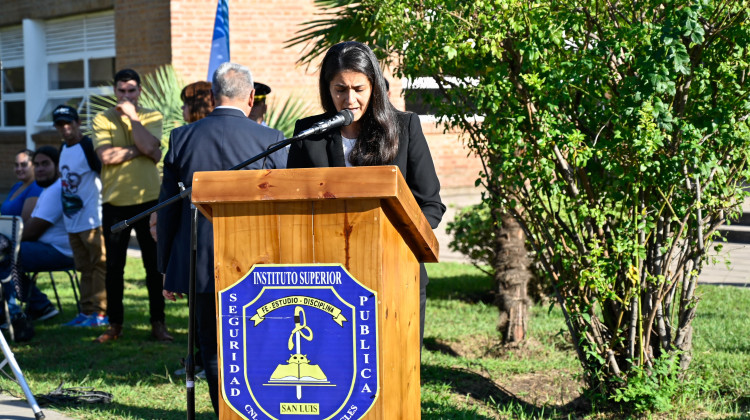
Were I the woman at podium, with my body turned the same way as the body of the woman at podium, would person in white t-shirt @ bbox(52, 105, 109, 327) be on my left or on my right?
on my right

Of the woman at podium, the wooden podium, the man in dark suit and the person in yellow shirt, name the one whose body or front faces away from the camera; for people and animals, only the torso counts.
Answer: the man in dark suit

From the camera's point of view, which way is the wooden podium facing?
toward the camera

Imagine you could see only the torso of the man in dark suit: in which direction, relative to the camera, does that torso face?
away from the camera

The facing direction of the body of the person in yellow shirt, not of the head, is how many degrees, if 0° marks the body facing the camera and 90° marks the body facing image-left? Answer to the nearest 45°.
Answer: approximately 0°

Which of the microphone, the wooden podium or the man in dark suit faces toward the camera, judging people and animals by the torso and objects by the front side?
the wooden podium

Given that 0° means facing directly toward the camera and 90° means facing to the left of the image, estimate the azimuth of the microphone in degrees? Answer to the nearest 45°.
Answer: approximately 270°

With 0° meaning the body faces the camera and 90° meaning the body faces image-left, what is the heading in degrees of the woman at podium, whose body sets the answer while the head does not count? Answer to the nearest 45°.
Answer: approximately 45°

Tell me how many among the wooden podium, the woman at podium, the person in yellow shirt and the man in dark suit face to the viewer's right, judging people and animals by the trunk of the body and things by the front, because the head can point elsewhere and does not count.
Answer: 0

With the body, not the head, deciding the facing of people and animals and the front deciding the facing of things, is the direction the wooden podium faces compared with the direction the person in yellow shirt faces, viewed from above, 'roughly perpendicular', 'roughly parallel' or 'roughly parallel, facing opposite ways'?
roughly parallel

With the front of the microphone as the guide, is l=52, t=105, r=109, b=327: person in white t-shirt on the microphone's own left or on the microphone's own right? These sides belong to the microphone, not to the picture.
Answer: on the microphone's own left
